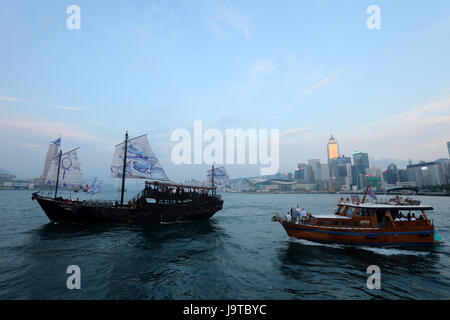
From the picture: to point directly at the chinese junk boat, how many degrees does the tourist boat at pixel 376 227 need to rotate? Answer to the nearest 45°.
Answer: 0° — it already faces it

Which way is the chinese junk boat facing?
to the viewer's left

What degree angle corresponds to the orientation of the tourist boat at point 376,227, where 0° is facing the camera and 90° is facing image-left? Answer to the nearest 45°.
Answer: approximately 90°

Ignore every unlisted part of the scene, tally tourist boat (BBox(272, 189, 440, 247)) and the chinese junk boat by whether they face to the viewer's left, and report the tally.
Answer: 2

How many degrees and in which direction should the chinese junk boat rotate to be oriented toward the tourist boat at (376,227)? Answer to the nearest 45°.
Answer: approximately 135° to its left
